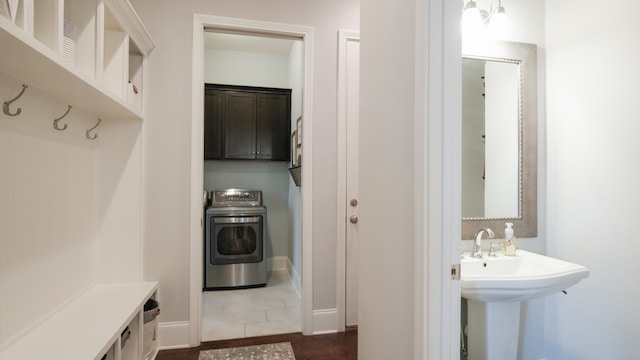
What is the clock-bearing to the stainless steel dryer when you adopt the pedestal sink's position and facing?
The stainless steel dryer is roughly at 5 o'clock from the pedestal sink.

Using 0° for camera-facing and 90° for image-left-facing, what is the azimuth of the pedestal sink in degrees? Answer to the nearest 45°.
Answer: approximately 315°

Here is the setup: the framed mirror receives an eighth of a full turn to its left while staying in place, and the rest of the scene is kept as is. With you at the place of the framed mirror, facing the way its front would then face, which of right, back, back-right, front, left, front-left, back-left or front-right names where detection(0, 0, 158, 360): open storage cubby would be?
back-right

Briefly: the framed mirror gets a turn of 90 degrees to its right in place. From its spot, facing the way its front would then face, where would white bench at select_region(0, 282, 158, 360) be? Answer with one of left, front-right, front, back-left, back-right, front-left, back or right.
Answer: front

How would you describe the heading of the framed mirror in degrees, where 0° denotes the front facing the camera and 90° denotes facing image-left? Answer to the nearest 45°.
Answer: approximately 315°

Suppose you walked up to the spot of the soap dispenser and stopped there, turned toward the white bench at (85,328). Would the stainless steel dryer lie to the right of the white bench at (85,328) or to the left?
right

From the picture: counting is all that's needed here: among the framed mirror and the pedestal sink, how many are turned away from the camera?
0
